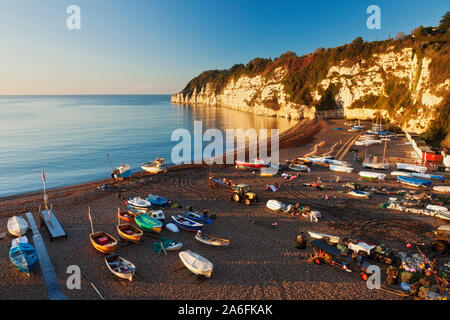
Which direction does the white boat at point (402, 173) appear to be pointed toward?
to the viewer's left

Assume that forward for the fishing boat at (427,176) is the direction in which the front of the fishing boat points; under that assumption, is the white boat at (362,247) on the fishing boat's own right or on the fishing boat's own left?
on the fishing boat's own left

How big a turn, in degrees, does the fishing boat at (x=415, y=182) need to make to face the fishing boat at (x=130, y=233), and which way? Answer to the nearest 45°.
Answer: approximately 135° to its right

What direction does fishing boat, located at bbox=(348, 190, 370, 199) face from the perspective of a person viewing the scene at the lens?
facing to the left of the viewer

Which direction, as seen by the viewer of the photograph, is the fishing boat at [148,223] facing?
facing away from the viewer and to the left of the viewer

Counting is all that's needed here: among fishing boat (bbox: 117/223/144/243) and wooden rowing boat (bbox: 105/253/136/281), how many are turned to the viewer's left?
0

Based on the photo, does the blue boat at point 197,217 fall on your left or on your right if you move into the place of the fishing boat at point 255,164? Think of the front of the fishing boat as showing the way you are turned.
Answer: on your left

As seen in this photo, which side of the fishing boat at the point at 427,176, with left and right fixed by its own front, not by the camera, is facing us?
left

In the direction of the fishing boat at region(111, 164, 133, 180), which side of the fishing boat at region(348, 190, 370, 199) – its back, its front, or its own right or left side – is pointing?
front
